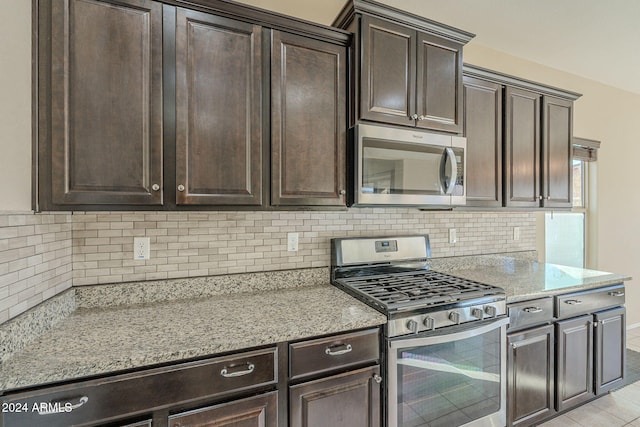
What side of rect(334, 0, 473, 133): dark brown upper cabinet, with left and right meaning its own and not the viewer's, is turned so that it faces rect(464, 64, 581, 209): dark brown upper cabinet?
left

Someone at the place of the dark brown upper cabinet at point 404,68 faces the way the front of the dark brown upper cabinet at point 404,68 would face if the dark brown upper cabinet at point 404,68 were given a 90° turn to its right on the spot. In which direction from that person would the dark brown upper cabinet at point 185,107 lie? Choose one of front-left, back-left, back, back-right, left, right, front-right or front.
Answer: front

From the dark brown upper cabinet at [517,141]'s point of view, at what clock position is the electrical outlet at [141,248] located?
The electrical outlet is roughly at 3 o'clock from the dark brown upper cabinet.

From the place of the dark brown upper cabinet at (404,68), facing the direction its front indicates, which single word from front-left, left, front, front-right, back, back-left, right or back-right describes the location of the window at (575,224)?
left

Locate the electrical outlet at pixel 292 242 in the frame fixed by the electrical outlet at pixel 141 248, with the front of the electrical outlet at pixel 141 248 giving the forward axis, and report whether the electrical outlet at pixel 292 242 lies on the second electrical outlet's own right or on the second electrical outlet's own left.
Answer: on the second electrical outlet's own left

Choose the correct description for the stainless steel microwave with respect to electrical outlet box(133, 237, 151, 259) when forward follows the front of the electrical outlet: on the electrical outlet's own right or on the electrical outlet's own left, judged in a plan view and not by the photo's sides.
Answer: on the electrical outlet's own left

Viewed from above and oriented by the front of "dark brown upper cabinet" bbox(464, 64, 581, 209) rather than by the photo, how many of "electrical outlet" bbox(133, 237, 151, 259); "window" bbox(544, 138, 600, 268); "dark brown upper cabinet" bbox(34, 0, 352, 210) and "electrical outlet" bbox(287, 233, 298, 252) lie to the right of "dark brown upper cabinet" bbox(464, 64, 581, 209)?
3

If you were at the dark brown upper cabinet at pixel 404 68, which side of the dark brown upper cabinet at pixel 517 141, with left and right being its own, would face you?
right

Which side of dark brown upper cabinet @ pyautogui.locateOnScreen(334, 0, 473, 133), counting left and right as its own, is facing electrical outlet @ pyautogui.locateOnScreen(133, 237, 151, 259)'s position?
right

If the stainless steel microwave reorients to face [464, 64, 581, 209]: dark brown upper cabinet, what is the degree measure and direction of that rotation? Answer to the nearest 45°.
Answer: approximately 90° to its left

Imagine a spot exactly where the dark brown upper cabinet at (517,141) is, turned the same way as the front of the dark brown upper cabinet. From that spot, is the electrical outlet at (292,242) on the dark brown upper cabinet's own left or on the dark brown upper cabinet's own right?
on the dark brown upper cabinet's own right
